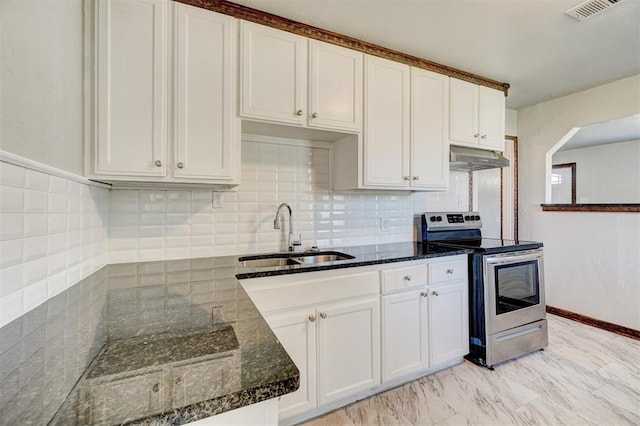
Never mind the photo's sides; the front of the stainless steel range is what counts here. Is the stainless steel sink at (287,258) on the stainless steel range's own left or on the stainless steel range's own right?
on the stainless steel range's own right

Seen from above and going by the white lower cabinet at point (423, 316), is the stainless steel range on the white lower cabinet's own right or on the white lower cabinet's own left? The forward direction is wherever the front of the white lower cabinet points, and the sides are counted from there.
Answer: on the white lower cabinet's own left

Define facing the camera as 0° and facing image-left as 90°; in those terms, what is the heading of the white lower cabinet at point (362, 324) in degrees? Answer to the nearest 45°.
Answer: approximately 315°

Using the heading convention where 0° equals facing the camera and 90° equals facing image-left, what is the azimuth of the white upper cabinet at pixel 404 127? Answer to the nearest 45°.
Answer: approximately 315°

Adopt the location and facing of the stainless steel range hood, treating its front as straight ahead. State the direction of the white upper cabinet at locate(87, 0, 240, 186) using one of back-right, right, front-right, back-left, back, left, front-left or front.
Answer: right

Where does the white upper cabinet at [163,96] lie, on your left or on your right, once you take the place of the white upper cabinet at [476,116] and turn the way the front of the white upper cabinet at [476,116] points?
on your right

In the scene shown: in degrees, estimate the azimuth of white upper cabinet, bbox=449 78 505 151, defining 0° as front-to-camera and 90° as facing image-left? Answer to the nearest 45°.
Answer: approximately 315°

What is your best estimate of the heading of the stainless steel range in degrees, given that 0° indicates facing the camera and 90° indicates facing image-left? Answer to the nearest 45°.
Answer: approximately 315°

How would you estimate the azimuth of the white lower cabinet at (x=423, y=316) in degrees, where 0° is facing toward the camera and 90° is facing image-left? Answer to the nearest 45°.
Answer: approximately 315°

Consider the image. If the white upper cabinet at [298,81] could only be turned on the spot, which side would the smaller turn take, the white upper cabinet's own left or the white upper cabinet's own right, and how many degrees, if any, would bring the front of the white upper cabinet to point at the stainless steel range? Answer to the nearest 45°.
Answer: approximately 45° to the white upper cabinet's own left
